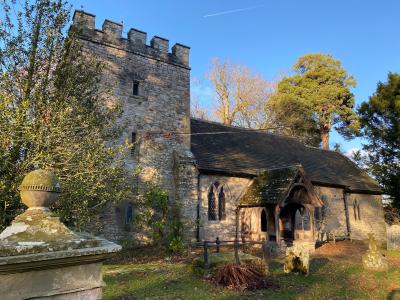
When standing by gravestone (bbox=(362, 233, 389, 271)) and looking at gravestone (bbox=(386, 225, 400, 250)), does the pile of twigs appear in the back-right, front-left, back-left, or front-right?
back-left

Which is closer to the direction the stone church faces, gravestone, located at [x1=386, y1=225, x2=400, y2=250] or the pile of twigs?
the pile of twigs

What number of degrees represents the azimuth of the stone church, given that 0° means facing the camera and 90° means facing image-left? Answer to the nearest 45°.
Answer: approximately 315°

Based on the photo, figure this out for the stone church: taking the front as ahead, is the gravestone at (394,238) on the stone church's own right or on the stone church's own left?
on the stone church's own left

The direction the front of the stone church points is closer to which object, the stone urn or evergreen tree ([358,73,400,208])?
the stone urn

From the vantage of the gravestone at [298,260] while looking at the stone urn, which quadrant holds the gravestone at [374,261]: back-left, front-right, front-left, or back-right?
back-left

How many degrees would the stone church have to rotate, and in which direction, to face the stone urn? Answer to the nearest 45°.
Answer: approximately 45° to its right

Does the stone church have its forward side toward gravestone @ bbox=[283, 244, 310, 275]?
yes
